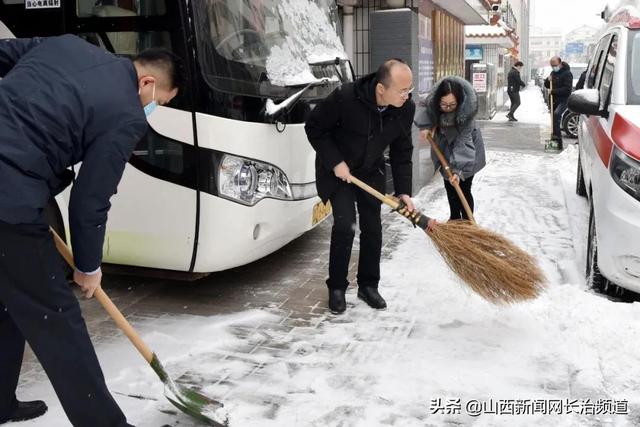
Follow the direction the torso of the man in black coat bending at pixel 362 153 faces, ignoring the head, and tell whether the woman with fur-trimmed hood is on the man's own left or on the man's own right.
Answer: on the man's own left

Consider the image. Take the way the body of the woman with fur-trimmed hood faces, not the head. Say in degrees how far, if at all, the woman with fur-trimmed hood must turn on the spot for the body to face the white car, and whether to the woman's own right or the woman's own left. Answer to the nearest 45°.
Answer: approximately 90° to the woman's own left

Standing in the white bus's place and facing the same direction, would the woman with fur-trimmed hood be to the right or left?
on its left

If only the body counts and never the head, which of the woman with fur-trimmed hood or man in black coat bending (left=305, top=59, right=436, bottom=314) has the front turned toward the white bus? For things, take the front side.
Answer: the woman with fur-trimmed hood

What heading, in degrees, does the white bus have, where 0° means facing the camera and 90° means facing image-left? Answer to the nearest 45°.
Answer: approximately 315°

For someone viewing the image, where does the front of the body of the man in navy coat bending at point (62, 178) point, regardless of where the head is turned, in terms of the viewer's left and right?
facing to the right of the viewer

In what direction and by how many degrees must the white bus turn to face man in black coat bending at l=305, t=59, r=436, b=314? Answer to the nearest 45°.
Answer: approximately 45° to its left

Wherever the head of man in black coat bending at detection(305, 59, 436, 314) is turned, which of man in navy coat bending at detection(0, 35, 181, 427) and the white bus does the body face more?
the man in navy coat bending

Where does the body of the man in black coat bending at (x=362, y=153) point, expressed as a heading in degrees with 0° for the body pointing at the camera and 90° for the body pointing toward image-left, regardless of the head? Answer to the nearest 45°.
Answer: approximately 315°

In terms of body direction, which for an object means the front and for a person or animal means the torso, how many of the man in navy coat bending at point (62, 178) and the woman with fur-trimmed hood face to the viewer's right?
1
